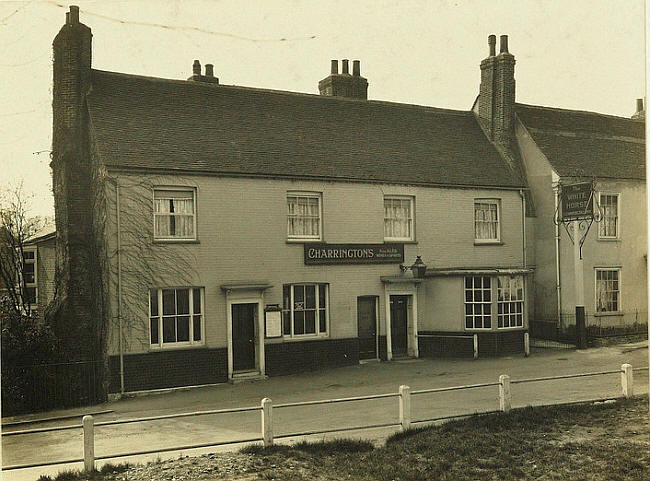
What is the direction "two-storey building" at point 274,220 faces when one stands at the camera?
facing the viewer and to the right of the viewer

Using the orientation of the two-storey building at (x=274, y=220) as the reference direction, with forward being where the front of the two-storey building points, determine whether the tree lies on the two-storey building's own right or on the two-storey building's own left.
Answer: on the two-storey building's own right

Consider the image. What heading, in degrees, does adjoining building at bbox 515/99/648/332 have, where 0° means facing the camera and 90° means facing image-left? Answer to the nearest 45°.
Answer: approximately 315°

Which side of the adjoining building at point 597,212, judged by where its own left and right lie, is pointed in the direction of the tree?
right
